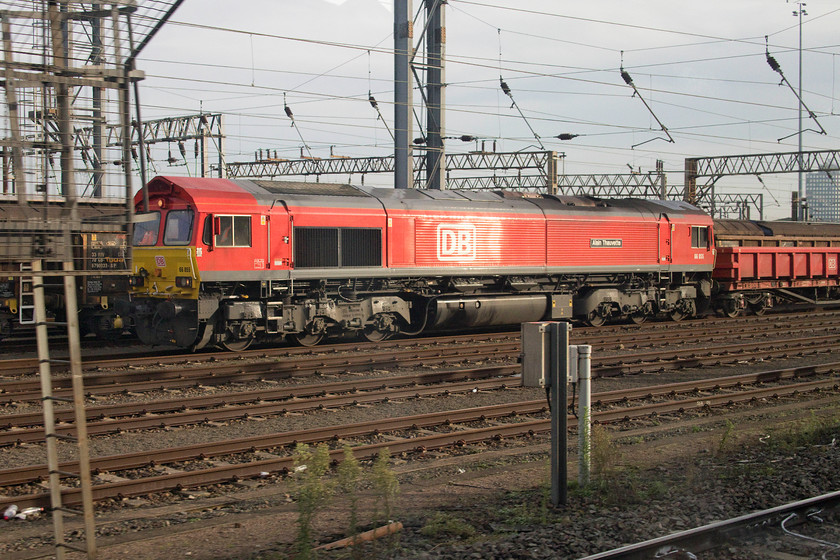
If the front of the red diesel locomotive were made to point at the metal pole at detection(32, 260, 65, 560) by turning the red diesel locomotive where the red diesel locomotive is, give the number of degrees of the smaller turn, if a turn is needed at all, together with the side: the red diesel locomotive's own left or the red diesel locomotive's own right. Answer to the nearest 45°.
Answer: approximately 45° to the red diesel locomotive's own left

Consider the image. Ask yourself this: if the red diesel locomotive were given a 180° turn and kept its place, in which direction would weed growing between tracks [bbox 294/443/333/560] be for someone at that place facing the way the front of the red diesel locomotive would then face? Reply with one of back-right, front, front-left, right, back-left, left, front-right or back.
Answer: back-right

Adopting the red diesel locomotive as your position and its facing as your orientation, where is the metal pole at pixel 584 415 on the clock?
The metal pole is roughly at 10 o'clock from the red diesel locomotive.

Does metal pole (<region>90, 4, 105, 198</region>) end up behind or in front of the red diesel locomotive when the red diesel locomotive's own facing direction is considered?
in front

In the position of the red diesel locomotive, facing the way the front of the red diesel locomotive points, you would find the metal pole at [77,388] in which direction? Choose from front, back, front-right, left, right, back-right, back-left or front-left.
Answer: front-left

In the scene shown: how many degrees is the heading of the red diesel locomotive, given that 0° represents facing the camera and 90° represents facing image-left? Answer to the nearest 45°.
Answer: approximately 45°

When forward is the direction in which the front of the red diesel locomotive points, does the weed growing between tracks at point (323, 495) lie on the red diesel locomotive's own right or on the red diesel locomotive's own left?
on the red diesel locomotive's own left
